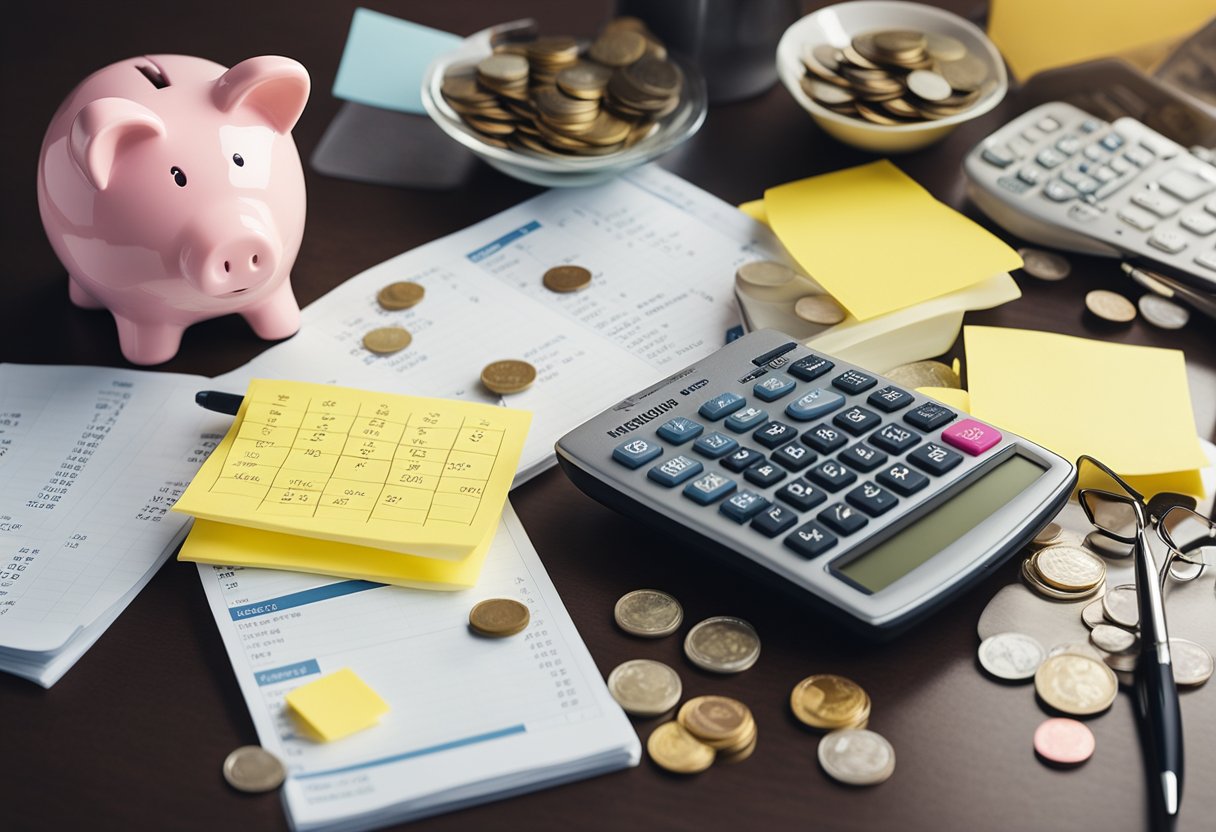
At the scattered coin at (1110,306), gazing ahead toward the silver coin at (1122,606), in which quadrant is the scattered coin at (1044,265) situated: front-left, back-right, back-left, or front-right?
back-right

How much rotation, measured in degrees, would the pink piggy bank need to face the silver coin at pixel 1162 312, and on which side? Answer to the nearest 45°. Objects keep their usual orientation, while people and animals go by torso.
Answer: approximately 45° to its left

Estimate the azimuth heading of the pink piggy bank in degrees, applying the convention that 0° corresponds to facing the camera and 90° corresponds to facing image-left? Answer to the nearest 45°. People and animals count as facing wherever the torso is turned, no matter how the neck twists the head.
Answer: approximately 315°
